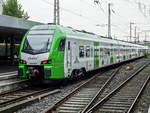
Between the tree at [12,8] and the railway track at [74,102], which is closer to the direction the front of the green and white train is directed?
the railway track

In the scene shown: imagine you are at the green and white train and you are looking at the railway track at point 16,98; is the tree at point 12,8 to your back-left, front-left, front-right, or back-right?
back-right

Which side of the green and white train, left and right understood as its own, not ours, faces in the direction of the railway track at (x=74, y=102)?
left

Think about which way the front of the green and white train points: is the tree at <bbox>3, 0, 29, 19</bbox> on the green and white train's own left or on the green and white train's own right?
on the green and white train's own right

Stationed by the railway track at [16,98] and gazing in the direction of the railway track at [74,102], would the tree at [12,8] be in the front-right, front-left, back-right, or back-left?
back-left

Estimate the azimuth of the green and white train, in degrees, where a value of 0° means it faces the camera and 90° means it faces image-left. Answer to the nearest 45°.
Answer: approximately 45°

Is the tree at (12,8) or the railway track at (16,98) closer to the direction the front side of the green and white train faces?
the railway track

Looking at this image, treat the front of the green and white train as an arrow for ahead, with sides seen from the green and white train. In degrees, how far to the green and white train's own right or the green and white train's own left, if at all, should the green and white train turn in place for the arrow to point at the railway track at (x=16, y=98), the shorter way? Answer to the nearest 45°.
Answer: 0° — it already faces it
